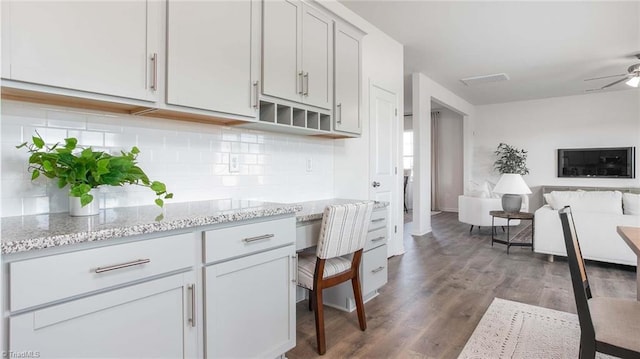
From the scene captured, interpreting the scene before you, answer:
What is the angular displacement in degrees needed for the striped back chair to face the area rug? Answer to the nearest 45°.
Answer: approximately 135° to its right

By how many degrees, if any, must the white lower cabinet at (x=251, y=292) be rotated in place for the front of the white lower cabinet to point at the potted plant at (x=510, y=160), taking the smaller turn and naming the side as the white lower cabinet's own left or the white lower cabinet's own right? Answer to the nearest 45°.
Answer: approximately 90° to the white lower cabinet's own left

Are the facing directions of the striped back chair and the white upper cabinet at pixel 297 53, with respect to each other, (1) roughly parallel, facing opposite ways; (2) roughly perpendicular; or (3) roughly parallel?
roughly parallel, facing opposite ways

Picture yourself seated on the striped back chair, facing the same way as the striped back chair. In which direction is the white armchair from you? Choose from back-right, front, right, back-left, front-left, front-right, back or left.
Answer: right

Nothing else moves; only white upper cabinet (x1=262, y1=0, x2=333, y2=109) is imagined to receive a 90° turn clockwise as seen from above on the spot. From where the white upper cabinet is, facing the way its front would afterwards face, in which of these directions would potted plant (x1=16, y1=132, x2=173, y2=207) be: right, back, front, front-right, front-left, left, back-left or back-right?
front

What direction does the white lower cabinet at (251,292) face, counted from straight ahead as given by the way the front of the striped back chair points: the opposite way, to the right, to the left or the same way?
the opposite way

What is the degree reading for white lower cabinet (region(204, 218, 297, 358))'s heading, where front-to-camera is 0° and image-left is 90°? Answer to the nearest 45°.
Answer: approximately 315°

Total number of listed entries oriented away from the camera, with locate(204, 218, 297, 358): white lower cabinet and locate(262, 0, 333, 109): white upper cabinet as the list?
0

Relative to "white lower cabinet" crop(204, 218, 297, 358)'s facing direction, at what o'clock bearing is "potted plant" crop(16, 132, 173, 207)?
The potted plant is roughly at 4 o'clock from the white lower cabinet.

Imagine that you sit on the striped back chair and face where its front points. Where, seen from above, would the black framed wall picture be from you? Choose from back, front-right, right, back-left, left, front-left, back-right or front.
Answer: right

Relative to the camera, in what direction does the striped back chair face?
facing away from the viewer and to the left of the viewer

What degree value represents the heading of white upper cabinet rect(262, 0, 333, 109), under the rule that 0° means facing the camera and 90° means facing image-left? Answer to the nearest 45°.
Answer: approximately 315°

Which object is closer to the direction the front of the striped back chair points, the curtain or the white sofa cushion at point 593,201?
the curtain

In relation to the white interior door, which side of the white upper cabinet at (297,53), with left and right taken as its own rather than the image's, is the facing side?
left

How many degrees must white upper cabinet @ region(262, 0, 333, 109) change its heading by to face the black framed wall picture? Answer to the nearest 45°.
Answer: approximately 90° to its left

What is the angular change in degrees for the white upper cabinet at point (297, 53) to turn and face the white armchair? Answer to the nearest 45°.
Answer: approximately 90° to its left
